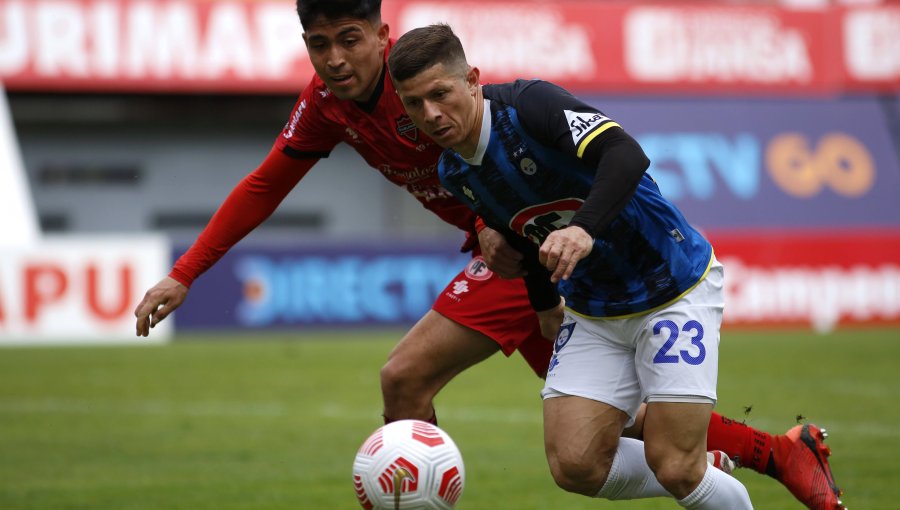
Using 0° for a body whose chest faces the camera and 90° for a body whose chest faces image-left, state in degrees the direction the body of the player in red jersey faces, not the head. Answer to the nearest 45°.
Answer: approximately 45°

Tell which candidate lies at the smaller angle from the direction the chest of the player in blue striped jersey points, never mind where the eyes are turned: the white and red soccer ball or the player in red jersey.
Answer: the white and red soccer ball

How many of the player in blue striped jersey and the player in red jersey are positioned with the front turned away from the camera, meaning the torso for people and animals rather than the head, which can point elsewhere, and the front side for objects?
0

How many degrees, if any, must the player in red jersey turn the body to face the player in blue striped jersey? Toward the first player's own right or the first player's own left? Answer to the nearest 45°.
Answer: approximately 90° to the first player's own left

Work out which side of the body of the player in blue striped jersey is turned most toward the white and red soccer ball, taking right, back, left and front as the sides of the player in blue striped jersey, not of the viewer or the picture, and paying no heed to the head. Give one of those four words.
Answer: front

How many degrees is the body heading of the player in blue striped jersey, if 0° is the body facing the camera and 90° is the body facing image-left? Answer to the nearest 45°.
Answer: approximately 45°
